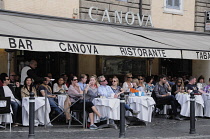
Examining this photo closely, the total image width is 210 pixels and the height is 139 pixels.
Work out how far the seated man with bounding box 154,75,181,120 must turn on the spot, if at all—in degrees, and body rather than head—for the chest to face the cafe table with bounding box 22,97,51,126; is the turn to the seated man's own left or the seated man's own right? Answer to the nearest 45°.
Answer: approximately 135° to the seated man's own right

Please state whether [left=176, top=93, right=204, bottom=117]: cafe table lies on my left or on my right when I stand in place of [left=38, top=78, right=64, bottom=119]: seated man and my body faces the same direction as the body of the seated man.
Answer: on my left

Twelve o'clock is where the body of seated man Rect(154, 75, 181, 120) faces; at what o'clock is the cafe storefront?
The cafe storefront is roughly at 6 o'clock from the seated man.

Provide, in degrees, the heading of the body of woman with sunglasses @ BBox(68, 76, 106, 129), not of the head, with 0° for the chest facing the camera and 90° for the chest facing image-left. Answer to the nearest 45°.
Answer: approximately 315°

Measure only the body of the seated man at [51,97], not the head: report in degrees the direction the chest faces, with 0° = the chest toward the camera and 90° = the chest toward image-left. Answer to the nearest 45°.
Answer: approximately 315°

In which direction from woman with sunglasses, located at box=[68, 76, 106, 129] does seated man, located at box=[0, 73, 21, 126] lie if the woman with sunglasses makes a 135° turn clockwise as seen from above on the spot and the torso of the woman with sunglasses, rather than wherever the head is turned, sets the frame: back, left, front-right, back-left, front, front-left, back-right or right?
front
